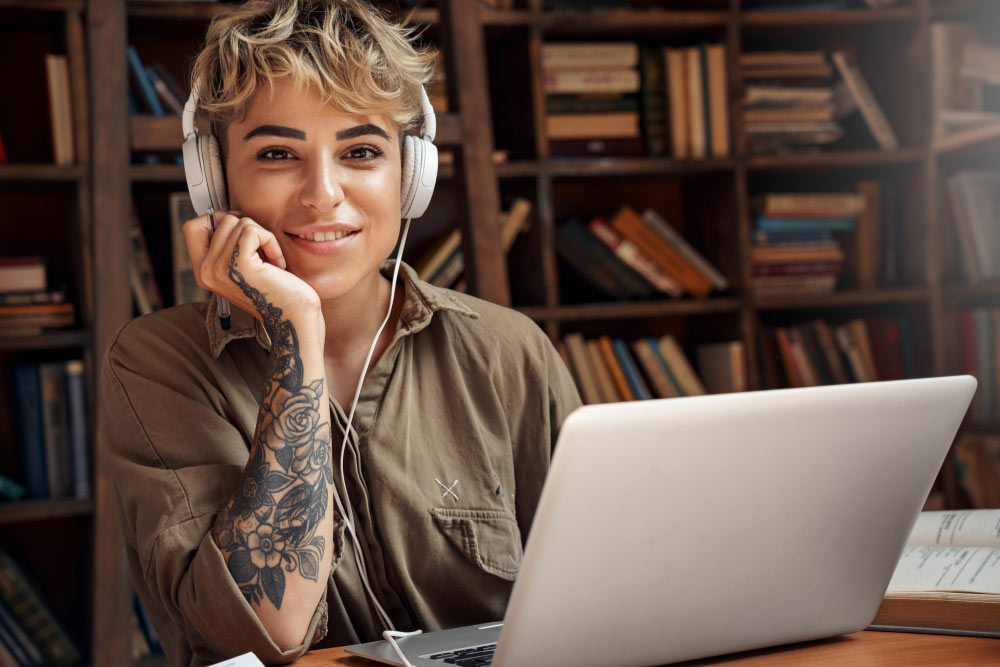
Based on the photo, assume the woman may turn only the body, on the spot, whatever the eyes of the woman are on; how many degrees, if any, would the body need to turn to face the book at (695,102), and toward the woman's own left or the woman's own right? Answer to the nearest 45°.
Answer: approximately 135° to the woman's own left

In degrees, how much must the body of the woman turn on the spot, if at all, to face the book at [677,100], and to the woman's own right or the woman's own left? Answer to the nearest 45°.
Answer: approximately 135° to the woman's own left

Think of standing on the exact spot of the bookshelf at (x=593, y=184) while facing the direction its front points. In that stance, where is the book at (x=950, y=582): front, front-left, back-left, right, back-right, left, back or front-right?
front

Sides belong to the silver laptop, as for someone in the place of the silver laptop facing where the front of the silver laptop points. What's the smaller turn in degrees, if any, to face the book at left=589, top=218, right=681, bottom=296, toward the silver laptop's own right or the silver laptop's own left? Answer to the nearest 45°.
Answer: approximately 45° to the silver laptop's own right

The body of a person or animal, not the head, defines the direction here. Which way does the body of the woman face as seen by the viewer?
toward the camera

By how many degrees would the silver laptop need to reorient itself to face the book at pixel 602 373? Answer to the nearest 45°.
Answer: approximately 45° to its right

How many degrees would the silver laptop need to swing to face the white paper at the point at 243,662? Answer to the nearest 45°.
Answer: approximately 45° to its left

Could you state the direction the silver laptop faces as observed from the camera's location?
facing away from the viewer and to the left of the viewer

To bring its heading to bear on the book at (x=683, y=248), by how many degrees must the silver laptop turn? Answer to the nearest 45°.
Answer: approximately 45° to its right

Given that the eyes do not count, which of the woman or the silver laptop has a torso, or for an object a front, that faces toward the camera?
the woman

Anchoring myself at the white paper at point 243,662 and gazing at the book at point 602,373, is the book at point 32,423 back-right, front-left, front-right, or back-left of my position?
front-left

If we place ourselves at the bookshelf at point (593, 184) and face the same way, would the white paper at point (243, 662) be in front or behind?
in front

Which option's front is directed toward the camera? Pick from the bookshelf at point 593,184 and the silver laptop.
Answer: the bookshelf

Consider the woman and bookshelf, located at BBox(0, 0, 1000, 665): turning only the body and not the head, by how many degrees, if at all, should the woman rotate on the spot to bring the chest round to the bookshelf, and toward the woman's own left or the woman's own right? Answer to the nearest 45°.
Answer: approximately 135° to the woman's own left

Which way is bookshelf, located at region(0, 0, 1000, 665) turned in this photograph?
toward the camera

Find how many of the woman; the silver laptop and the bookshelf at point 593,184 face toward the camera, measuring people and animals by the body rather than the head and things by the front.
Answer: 2

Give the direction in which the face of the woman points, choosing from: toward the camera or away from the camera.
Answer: toward the camera
